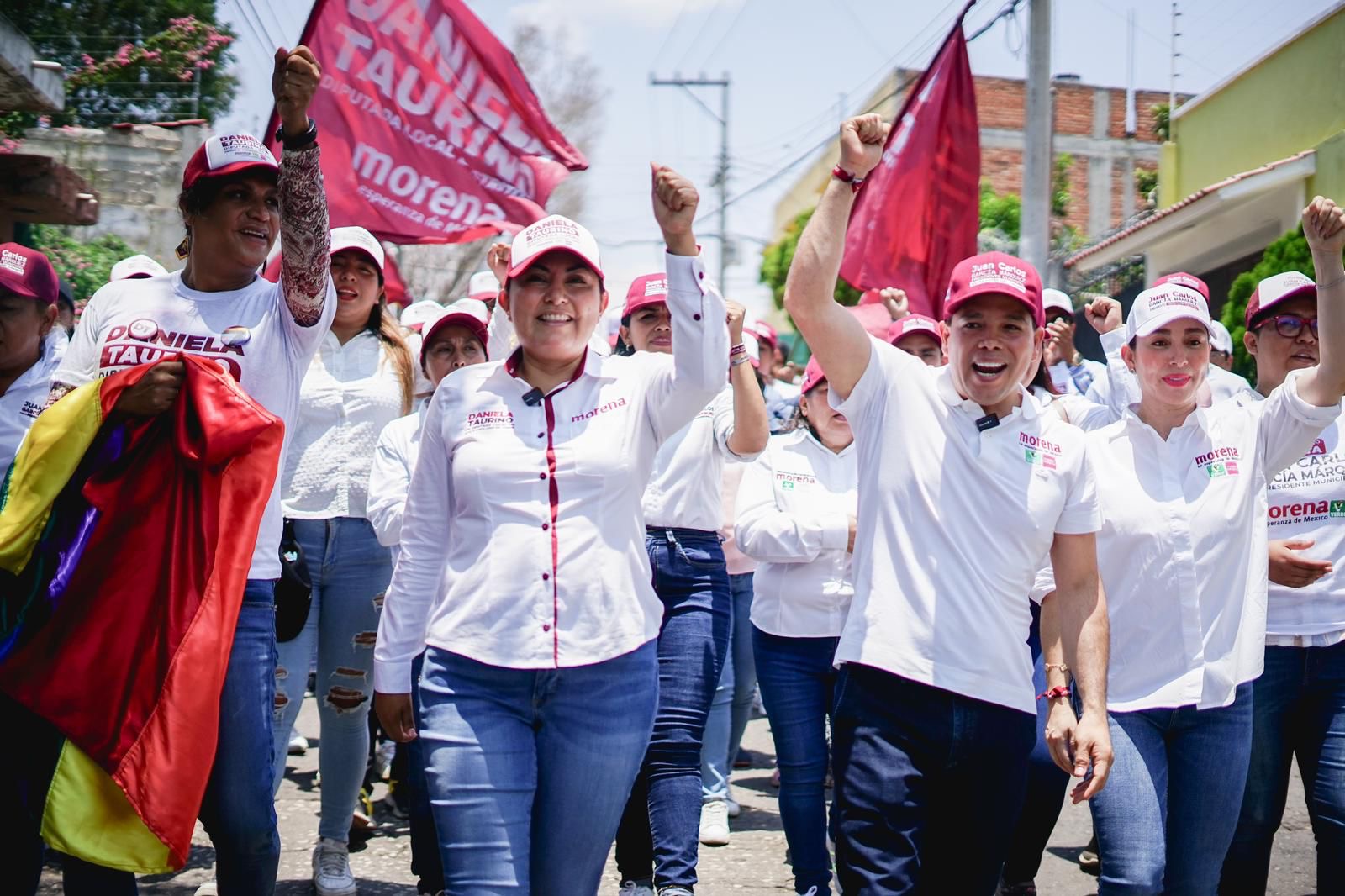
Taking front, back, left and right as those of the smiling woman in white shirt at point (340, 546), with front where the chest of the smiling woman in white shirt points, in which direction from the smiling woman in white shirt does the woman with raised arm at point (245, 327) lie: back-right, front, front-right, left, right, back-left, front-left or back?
front

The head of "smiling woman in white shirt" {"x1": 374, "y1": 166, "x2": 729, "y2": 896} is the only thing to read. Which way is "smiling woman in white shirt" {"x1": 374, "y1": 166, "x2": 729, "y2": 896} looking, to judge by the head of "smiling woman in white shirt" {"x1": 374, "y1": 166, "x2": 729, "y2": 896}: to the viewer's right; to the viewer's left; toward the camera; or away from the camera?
toward the camera

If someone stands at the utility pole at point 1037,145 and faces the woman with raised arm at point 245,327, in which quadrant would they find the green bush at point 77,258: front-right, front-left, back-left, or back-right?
front-right

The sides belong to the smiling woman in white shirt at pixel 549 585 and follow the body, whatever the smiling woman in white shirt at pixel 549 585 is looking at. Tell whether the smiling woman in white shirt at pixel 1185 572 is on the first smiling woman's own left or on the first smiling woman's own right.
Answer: on the first smiling woman's own left

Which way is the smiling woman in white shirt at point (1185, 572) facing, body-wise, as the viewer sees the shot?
toward the camera

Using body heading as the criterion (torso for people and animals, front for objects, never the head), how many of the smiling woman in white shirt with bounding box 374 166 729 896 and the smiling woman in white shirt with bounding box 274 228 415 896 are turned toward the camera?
2

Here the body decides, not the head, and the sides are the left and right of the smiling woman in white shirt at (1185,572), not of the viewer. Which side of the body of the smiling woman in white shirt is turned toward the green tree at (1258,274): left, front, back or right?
back

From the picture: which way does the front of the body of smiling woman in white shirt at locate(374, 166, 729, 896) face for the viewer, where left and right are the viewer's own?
facing the viewer

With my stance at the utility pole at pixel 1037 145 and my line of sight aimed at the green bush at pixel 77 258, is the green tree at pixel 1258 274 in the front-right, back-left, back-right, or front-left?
back-left

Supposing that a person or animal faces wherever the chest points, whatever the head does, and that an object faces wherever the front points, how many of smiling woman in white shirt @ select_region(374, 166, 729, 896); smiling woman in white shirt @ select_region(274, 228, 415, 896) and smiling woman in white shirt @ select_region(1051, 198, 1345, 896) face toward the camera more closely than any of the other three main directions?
3

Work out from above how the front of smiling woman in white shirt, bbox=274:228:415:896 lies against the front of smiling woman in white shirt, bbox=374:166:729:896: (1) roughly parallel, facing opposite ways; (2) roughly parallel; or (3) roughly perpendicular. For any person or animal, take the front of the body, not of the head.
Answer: roughly parallel

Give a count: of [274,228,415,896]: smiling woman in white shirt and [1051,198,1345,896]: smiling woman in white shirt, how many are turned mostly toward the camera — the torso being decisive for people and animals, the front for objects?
2

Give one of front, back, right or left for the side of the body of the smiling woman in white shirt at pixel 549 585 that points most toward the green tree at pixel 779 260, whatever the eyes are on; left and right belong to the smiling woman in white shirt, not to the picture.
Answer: back

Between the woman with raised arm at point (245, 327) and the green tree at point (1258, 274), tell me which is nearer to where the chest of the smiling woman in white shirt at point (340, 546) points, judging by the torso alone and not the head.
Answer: the woman with raised arm

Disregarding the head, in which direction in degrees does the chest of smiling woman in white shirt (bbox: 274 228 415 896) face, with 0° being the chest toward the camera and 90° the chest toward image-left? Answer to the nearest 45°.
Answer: approximately 0°

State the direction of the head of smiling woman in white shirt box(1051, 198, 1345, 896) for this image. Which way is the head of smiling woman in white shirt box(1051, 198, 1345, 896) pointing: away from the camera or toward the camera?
toward the camera

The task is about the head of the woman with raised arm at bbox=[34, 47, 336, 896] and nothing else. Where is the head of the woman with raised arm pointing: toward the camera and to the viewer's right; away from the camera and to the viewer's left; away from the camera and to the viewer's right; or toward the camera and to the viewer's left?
toward the camera and to the viewer's right

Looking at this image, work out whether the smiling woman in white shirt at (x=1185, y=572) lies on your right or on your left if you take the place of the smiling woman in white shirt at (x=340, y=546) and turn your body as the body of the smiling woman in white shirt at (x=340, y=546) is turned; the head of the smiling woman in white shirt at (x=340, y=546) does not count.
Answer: on your left
